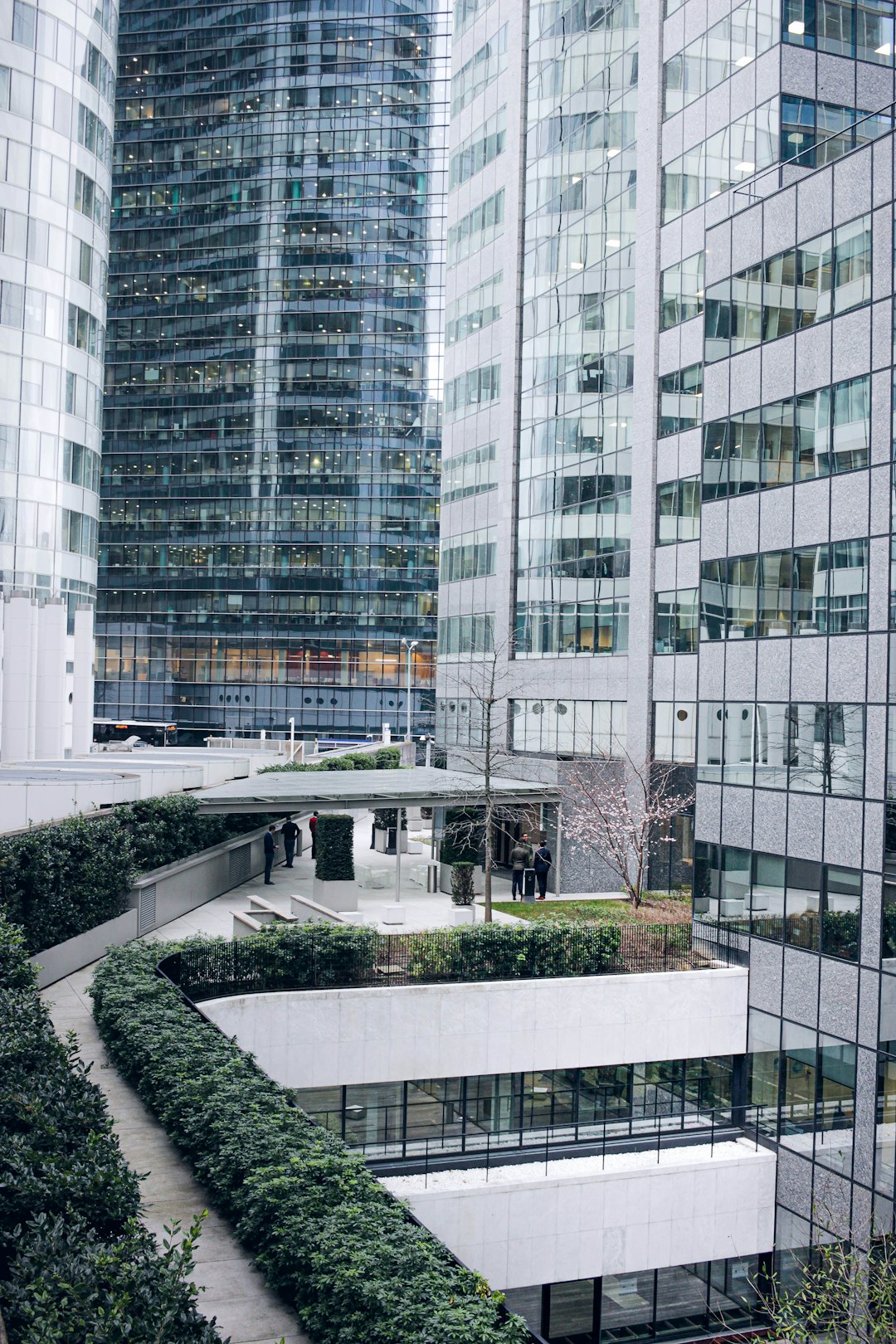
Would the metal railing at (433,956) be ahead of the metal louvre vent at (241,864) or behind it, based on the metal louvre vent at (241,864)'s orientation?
ahead

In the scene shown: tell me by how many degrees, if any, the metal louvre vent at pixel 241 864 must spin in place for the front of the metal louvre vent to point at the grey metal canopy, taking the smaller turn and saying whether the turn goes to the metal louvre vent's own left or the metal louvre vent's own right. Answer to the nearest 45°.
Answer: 0° — it already faces it

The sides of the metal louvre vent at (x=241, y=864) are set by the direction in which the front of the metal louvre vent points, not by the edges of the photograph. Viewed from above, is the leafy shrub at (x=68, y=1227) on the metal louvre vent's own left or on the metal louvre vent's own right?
on the metal louvre vent's own right

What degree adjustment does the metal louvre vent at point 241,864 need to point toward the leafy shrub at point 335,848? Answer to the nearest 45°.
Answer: approximately 45° to its right

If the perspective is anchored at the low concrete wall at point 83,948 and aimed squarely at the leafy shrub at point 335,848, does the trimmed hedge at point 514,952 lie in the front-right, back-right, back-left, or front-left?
front-right

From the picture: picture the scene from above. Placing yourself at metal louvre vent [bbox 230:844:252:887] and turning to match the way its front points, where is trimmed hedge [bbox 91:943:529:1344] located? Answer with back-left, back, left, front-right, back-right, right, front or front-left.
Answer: front-right

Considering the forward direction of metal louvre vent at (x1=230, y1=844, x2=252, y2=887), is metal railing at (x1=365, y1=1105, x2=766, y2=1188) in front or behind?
in front

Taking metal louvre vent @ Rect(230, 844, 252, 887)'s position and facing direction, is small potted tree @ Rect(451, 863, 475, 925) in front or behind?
in front

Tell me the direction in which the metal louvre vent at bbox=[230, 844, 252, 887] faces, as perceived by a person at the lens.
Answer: facing the viewer and to the right of the viewer
